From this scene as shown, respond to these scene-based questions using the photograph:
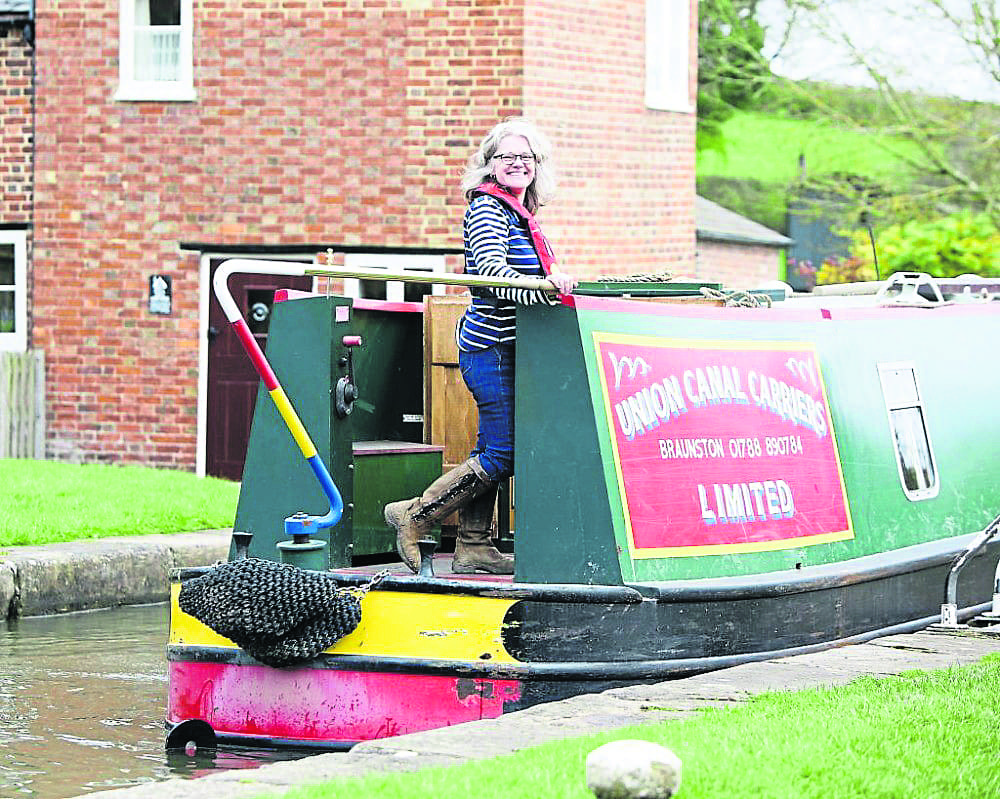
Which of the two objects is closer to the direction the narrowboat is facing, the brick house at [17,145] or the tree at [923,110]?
the tree

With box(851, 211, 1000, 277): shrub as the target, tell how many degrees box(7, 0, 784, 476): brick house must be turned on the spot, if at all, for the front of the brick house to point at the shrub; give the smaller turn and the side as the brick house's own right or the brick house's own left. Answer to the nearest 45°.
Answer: approximately 135° to the brick house's own left

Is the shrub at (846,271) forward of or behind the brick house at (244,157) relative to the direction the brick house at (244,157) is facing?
behind

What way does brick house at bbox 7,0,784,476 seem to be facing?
toward the camera

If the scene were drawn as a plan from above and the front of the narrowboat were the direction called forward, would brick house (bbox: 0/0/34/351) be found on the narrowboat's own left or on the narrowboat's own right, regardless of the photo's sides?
on the narrowboat's own left

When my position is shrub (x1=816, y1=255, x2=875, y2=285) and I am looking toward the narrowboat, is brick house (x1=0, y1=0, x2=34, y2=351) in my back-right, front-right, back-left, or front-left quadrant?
front-right

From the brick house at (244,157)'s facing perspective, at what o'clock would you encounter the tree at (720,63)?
The tree is roughly at 7 o'clock from the brick house.
